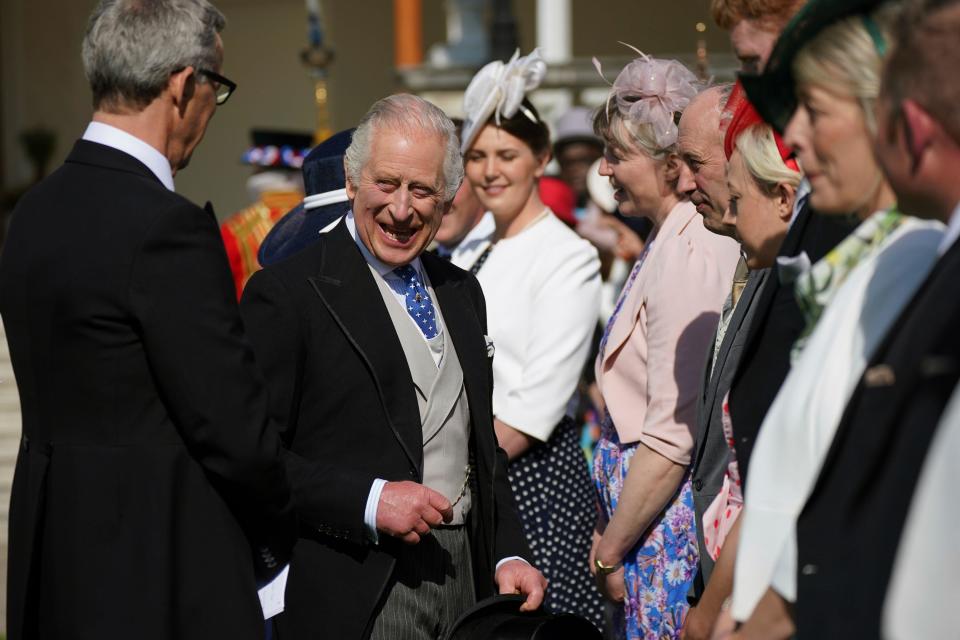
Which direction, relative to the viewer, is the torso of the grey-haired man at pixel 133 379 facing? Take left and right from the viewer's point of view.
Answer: facing away from the viewer and to the right of the viewer

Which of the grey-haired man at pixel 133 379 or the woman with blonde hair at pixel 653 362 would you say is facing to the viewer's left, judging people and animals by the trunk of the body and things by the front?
the woman with blonde hair

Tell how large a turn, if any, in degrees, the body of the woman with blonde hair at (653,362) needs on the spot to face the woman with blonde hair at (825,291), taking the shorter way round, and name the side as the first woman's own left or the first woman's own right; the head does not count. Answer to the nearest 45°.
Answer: approximately 90° to the first woman's own left

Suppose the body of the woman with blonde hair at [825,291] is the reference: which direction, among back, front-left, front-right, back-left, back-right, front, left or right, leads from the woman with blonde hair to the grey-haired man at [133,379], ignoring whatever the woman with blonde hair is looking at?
front

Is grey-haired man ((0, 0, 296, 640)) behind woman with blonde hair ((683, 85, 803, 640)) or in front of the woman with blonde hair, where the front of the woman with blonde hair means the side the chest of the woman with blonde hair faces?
in front

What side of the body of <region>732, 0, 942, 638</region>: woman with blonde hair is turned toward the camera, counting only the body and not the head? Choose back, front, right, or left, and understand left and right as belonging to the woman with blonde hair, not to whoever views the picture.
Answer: left

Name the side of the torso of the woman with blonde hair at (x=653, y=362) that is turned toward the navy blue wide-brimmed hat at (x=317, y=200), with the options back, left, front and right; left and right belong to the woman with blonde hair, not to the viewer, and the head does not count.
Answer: front

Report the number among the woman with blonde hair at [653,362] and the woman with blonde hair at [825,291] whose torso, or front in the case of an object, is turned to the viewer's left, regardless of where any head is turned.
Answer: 2

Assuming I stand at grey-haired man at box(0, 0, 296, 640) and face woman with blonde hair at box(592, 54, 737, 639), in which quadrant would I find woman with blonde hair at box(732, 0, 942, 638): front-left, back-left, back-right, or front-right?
front-right

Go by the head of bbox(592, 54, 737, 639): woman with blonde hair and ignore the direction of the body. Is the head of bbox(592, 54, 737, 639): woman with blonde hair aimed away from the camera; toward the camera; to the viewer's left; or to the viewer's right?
to the viewer's left

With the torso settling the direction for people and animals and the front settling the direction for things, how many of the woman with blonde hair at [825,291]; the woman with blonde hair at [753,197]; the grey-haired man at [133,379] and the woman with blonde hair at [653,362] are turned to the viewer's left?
3

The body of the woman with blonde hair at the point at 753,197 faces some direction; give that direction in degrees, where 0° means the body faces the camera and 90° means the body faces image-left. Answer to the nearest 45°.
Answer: approximately 90°

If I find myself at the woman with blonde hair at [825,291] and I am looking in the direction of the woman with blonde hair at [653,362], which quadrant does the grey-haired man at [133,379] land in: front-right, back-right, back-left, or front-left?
front-left

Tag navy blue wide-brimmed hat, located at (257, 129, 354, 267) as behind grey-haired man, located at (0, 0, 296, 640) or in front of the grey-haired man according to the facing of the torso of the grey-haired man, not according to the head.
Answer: in front

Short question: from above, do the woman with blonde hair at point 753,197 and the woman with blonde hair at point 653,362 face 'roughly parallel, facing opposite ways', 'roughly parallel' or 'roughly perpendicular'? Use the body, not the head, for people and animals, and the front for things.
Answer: roughly parallel

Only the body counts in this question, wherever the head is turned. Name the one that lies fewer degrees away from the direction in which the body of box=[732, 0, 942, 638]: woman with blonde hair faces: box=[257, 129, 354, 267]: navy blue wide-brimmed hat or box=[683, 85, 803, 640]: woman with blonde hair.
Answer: the navy blue wide-brimmed hat

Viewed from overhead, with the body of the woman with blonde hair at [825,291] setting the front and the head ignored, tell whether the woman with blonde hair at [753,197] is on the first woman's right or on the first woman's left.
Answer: on the first woman's right

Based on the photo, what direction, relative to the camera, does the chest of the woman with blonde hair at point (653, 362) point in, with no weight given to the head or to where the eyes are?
to the viewer's left

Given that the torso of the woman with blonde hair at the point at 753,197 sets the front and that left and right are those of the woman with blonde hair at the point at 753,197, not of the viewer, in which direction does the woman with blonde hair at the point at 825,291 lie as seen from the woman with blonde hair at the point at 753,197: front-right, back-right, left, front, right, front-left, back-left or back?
left

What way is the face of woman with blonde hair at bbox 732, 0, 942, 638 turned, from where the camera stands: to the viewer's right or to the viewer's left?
to the viewer's left
